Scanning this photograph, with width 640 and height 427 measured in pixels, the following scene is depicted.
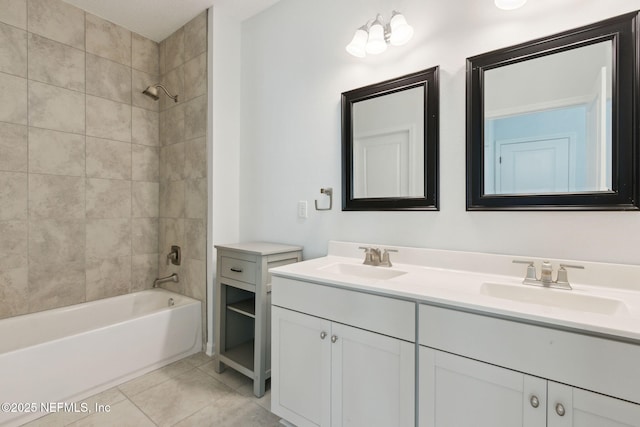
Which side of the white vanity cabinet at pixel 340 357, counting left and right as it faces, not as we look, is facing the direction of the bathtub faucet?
right

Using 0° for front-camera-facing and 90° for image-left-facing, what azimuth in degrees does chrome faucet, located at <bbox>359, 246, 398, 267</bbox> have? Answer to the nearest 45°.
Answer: approximately 45°

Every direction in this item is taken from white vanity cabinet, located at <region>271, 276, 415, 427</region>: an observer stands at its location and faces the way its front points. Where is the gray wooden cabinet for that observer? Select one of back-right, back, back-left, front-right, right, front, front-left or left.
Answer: right

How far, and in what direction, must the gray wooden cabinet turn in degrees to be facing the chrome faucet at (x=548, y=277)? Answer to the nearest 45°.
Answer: approximately 90° to its left

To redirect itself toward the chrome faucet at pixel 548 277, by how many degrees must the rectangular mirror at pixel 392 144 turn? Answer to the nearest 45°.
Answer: approximately 90° to its left

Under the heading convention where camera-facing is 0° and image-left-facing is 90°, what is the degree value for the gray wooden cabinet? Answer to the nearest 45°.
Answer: approximately 45°

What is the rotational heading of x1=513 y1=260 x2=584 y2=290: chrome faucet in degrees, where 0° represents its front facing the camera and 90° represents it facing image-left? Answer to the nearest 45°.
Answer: approximately 0°
